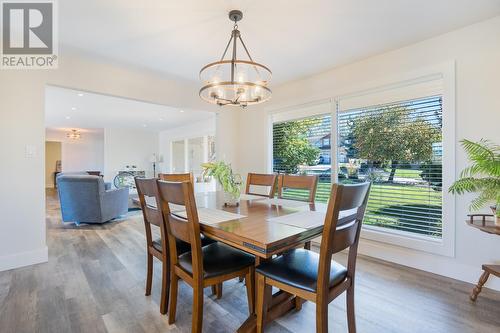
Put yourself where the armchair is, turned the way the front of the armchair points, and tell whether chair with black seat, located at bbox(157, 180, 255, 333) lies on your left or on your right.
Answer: on your right

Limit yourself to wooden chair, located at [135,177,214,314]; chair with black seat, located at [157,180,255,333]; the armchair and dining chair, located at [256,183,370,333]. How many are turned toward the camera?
0

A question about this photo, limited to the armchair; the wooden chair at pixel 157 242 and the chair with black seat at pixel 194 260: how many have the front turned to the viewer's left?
0

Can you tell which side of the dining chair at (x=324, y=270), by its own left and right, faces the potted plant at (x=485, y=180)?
right

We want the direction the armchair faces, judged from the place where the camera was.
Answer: facing away from the viewer and to the right of the viewer

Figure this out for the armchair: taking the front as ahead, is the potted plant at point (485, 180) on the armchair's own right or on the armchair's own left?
on the armchair's own right

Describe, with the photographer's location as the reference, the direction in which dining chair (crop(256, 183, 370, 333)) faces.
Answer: facing away from the viewer and to the left of the viewer

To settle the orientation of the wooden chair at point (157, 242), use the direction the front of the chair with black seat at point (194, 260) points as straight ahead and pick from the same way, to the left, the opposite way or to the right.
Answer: the same way

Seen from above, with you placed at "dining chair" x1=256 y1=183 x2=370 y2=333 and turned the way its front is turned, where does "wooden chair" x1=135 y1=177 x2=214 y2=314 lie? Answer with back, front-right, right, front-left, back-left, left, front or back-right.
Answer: front-left

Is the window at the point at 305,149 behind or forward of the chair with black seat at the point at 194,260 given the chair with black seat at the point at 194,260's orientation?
forward

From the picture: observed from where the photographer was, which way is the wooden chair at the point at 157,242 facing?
facing away from the viewer and to the right of the viewer

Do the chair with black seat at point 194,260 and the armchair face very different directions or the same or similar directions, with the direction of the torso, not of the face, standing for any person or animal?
same or similar directions

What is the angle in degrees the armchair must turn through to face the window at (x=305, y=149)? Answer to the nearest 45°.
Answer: approximately 90° to its right

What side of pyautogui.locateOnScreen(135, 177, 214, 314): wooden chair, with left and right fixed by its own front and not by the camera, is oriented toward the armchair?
left

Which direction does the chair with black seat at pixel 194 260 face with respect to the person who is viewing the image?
facing away from the viewer and to the right of the viewer
